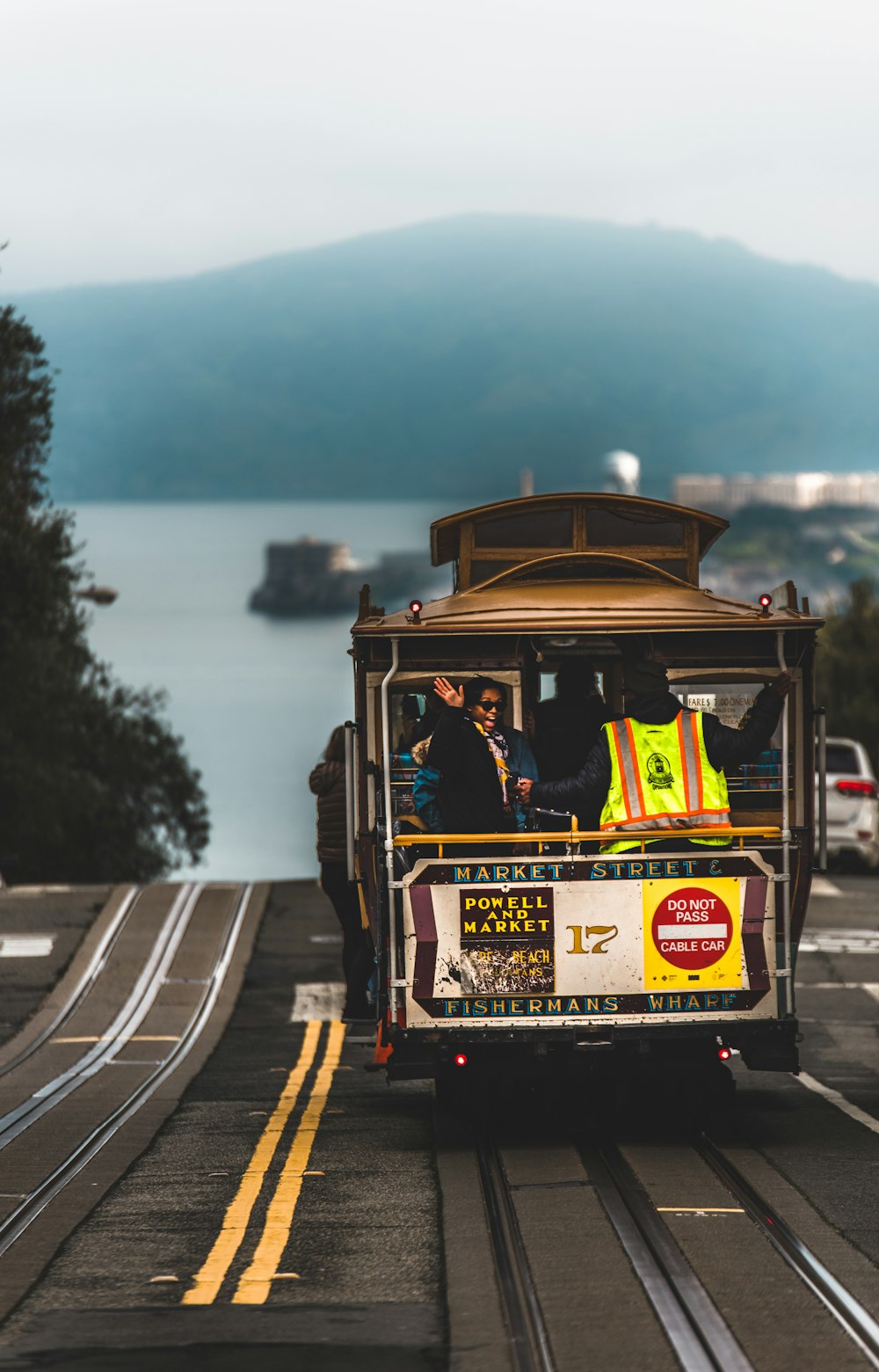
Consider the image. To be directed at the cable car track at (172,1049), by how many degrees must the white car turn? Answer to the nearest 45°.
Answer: approximately 135° to its left

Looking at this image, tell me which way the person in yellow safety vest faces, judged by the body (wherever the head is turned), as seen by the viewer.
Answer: away from the camera

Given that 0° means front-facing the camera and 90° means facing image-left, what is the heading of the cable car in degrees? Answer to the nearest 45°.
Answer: approximately 180°

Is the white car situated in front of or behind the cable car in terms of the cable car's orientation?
in front

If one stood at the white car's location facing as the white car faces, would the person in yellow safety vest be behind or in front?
behind

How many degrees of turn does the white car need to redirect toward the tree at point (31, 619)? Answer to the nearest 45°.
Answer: approximately 45° to its left

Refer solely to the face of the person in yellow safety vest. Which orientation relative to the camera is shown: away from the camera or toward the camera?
away from the camera

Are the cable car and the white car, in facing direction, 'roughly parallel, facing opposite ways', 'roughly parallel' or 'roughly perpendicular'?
roughly parallel

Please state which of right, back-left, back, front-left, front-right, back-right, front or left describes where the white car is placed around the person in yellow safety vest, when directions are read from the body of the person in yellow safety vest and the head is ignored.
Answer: front

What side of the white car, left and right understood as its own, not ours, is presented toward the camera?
back

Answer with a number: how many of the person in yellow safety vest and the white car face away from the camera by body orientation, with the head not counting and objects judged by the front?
2

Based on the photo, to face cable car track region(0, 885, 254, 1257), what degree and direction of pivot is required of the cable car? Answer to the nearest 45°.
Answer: approximately 45° to its left

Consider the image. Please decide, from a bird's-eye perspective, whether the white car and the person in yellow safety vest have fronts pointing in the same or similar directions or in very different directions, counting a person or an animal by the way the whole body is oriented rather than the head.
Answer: same or similar directions

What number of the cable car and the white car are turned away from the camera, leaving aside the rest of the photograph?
2
